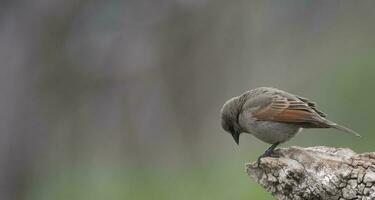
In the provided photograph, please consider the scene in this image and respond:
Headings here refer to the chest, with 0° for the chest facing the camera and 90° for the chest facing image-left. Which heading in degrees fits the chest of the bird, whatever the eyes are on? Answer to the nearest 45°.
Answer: approximately 90°
